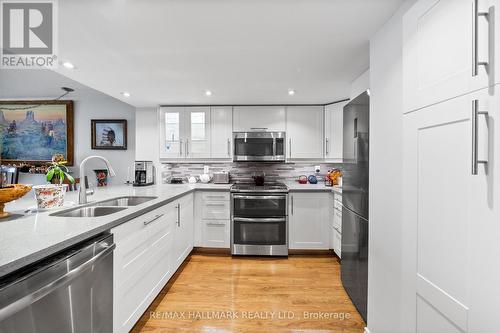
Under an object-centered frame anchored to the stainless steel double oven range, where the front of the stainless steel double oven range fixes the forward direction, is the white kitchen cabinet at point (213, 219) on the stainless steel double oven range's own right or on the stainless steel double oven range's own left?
on the stainless steel double oven range's own right

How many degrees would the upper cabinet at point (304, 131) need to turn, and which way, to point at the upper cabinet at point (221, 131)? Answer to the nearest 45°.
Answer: approximately 90° to its right

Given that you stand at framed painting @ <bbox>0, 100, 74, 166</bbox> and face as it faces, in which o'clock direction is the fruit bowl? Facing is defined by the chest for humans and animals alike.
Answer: The fruit bowl is roughly at 12 o'clock from the framed painting.

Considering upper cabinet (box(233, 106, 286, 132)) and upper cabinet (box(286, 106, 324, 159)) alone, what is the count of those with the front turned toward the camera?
2

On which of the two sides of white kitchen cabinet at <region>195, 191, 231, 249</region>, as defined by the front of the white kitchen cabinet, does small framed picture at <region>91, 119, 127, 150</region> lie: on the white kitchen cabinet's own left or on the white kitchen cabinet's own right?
on the white kitchen cabinet's own right

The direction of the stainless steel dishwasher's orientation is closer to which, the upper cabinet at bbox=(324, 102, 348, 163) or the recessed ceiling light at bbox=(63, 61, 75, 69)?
the upper cabinet

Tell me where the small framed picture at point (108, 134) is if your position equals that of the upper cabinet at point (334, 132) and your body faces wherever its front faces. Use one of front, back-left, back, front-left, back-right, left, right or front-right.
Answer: front-right

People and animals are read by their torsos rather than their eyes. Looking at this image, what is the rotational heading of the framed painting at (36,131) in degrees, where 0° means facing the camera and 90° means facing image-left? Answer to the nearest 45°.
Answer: approximately 0°

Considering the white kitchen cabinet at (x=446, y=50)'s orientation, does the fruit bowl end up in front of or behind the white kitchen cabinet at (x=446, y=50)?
in front

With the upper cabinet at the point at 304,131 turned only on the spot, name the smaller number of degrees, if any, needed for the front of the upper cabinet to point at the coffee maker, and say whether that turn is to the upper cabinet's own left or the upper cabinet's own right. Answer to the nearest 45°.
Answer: approximately 90° to the upper cabinet's own right

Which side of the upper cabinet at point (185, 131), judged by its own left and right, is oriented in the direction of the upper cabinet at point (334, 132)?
left

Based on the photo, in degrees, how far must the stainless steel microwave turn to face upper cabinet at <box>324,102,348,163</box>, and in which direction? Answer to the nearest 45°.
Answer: approximately 90° to its left
